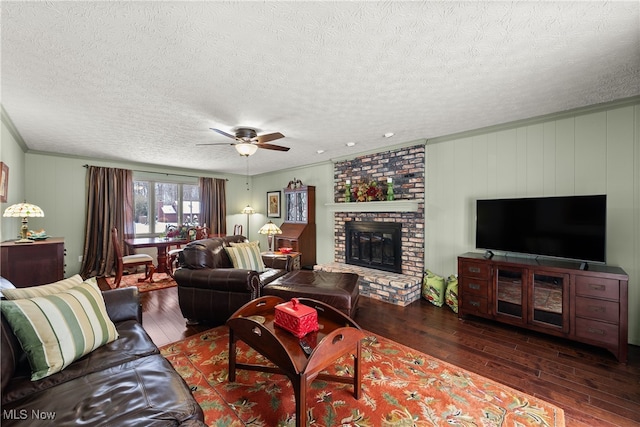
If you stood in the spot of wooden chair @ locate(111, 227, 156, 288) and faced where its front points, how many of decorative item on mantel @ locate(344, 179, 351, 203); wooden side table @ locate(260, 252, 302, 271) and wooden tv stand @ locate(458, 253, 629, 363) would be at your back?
0

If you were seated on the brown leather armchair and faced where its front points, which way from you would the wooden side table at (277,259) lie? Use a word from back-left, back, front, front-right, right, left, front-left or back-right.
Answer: front-left

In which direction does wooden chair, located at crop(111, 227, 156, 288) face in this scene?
to the viewer's right

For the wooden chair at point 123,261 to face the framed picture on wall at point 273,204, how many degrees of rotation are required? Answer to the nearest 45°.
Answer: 0° — it already faces it

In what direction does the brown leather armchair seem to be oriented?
to the viewer's right

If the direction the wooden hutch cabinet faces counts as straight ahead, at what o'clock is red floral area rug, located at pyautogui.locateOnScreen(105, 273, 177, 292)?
The red floral area rug is roughly at 1 o'clock from the wooden hutch cabinet.

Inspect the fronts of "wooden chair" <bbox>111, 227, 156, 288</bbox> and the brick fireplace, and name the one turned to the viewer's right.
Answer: the wooden chair

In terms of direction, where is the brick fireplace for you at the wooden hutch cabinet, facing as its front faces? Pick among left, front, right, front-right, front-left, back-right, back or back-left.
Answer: left

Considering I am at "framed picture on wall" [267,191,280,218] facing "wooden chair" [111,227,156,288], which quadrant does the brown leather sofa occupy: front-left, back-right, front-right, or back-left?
front-left

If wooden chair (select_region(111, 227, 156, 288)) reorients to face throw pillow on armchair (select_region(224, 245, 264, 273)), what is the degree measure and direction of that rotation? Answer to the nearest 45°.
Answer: approximately 45° to its right

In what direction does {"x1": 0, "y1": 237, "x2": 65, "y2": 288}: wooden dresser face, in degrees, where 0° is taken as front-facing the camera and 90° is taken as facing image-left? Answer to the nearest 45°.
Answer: approximately 270°

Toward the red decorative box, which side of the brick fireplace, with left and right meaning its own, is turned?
front

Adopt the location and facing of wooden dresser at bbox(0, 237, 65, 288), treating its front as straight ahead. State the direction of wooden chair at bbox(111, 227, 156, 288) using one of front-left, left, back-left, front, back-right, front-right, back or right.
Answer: front-left

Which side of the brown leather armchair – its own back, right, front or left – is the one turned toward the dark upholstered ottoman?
front

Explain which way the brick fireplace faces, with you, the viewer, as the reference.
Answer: facing the viewer and to the left of the viewer

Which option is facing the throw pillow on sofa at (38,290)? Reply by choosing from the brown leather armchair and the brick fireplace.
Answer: the brick fireplace

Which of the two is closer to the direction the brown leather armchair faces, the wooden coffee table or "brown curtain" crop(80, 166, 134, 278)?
the wooden coffee table
